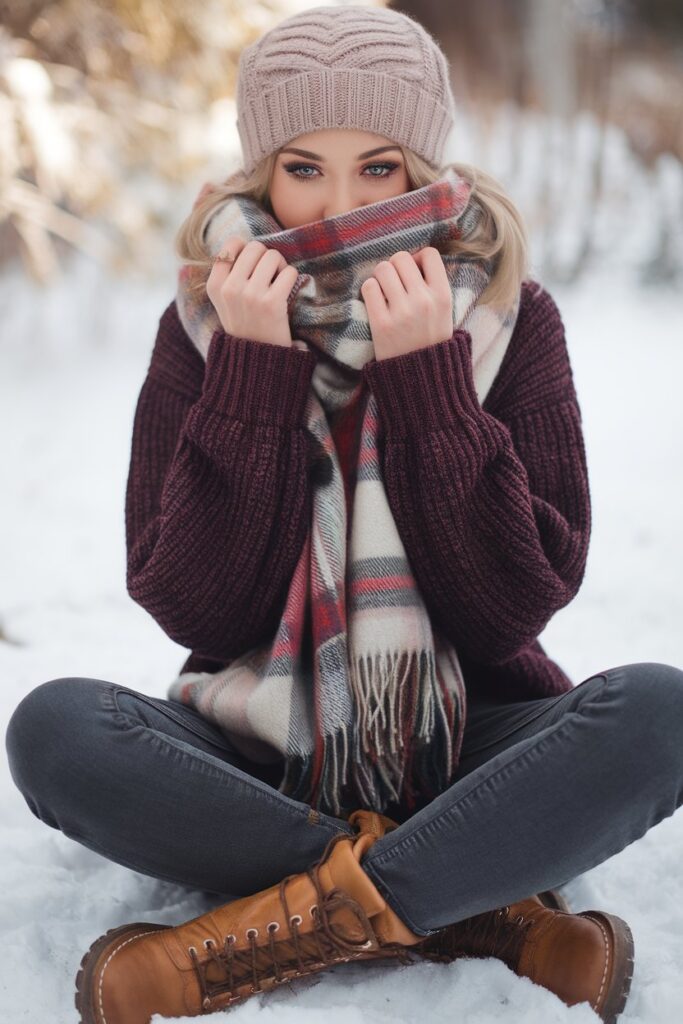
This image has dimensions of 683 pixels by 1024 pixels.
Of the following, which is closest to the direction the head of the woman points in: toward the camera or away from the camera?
toward the camera

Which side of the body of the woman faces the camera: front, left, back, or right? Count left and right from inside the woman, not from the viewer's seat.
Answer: front
